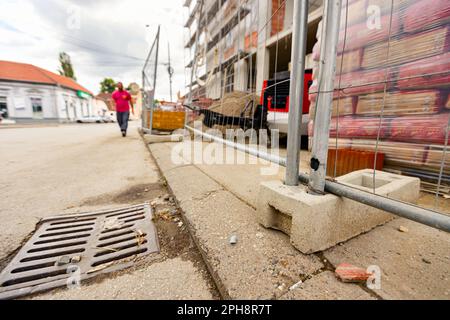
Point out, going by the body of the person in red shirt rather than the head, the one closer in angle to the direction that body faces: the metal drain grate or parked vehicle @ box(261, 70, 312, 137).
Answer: the metal drain grate

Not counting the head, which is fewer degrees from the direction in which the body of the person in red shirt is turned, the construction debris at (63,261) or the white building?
the construction debris

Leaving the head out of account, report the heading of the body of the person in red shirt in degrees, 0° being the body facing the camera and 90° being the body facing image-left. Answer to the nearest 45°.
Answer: approximately 0°

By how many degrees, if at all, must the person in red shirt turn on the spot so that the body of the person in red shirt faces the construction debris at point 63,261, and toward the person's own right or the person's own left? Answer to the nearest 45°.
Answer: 0° — they already face it

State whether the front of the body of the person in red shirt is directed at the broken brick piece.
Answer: yes

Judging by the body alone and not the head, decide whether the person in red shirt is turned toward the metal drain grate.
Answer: yes

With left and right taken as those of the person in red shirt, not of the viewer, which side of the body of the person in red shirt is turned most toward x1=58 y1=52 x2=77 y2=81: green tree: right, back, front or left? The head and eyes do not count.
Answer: back

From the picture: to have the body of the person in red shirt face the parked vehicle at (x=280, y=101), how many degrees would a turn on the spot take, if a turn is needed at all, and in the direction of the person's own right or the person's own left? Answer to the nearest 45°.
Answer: approximately 45° to the person's own left

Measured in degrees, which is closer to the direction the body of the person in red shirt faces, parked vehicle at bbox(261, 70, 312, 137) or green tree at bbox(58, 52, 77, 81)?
the parked vehicle
